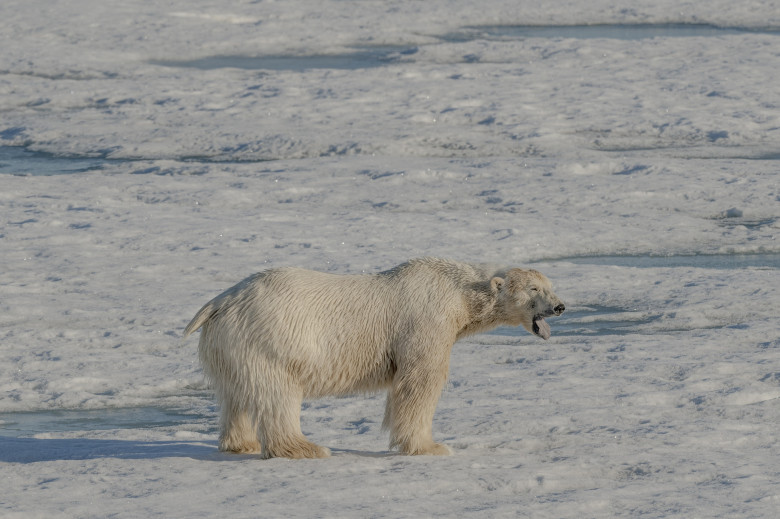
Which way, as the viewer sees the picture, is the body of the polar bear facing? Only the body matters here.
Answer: to the viewer's right
